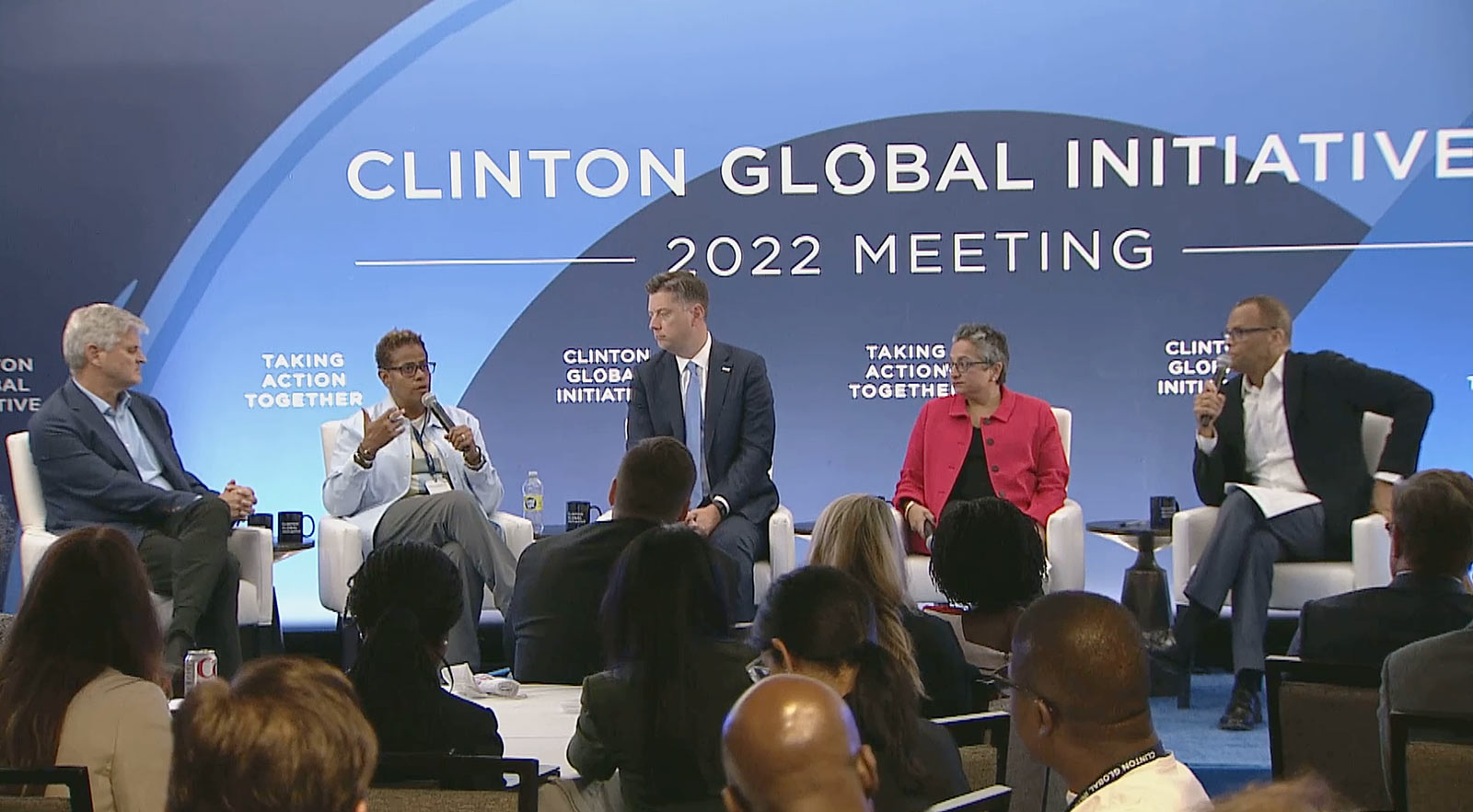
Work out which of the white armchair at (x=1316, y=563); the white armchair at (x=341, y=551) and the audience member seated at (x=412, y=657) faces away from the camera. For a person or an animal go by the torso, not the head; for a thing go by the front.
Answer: the audience member seated

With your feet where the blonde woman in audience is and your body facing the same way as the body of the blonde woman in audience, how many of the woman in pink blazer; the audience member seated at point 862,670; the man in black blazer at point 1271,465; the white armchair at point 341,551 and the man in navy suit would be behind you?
1

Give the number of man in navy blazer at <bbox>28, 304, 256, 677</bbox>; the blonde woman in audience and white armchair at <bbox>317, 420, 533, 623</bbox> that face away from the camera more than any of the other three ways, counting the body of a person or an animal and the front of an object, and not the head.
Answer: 1

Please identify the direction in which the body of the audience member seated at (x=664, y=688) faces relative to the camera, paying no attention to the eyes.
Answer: away from the camera

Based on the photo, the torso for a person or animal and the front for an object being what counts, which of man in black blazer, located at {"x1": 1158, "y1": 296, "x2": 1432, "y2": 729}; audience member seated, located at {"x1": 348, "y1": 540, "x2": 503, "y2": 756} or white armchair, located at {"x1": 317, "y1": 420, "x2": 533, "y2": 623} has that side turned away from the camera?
the audience member seated

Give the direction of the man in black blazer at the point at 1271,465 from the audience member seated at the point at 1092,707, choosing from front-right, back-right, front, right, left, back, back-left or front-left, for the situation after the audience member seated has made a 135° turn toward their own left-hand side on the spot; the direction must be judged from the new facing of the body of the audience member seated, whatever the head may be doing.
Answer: back

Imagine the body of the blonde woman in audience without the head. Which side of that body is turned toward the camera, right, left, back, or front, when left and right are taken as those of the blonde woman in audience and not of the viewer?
back

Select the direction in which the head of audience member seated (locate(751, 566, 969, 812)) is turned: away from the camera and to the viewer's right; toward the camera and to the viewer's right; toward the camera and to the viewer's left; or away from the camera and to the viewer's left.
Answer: away from the camera and to the viewer's left

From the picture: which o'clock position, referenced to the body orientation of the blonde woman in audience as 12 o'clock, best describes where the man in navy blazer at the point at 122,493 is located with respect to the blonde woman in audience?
The man in navy blazer is roughly at 10 o'clock from the blonde woman in audience.

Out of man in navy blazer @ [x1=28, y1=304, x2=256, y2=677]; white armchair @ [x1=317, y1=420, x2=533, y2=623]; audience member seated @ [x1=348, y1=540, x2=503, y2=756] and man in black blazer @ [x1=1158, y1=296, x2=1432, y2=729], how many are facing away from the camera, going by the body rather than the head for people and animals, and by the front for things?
1

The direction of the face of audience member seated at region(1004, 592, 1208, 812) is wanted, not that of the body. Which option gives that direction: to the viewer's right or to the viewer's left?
to the viewer's left

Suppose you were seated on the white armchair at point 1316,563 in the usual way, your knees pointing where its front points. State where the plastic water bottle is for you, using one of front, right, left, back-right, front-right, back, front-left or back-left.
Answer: front-right

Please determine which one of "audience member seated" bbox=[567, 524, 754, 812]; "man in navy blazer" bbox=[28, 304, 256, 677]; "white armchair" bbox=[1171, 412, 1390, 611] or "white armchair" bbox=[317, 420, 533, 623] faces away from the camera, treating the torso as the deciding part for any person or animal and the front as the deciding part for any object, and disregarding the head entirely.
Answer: the audience member seated

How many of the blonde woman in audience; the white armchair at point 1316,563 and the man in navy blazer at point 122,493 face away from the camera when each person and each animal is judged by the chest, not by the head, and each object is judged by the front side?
1

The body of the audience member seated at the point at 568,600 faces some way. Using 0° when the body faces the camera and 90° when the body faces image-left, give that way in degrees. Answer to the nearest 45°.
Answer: approximately 180°

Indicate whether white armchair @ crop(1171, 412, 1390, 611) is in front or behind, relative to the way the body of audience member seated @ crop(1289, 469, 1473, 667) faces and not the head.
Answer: in front

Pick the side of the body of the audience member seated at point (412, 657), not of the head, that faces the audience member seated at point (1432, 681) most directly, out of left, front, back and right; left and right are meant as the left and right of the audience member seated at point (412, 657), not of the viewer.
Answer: right

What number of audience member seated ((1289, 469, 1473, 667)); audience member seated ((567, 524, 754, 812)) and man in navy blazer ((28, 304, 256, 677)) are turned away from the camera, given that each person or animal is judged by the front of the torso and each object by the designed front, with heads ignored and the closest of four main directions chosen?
2

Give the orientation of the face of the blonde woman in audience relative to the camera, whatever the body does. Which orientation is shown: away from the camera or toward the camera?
away from the camera

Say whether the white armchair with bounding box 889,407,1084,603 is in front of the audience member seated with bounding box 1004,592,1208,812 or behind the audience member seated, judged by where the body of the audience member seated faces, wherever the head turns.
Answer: in front

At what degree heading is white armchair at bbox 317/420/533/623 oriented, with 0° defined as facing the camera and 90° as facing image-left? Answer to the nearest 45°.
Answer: approximately 315°
